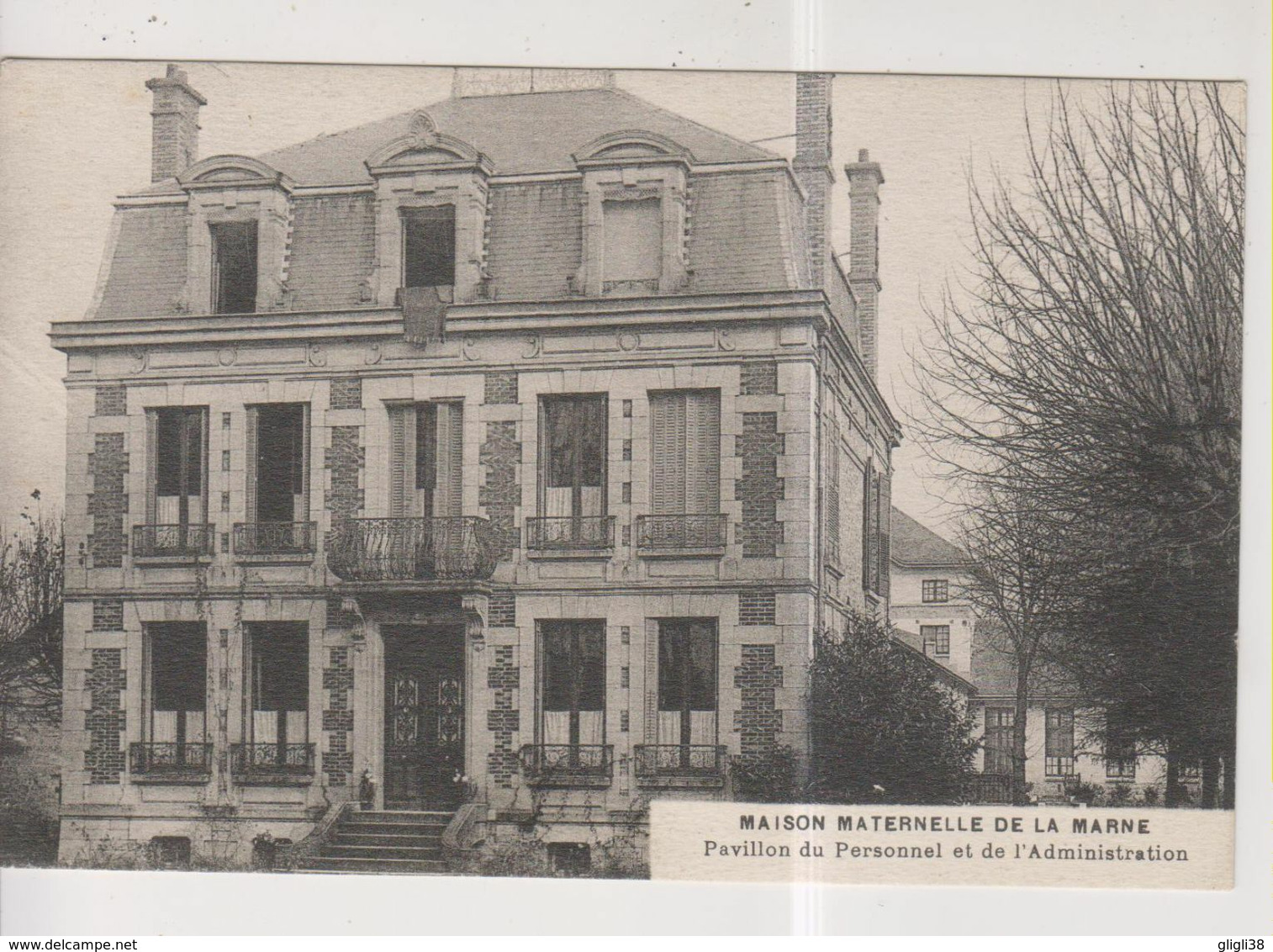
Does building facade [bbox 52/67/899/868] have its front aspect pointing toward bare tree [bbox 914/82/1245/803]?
no

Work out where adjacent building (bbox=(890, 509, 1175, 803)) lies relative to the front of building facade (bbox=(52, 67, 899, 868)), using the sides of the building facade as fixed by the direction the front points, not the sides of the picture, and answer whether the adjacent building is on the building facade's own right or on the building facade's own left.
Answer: on the building facade's own left

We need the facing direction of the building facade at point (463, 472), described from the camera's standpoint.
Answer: facing the viewer

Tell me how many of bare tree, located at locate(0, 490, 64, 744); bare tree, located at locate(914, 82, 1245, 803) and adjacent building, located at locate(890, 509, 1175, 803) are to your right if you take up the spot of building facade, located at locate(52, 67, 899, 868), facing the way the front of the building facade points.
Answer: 1

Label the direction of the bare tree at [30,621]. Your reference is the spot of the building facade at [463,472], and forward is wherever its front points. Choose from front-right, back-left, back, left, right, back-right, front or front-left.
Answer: right
